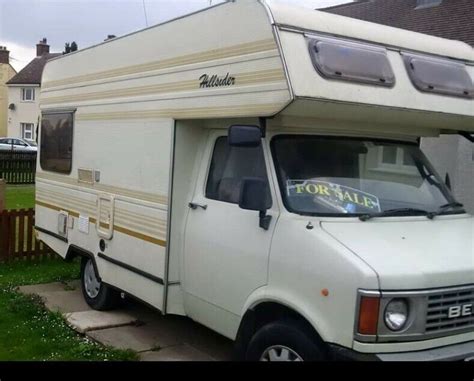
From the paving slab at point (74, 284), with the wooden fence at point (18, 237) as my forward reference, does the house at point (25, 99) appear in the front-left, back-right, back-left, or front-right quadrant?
front-right

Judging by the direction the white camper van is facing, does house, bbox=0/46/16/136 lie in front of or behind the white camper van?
behind

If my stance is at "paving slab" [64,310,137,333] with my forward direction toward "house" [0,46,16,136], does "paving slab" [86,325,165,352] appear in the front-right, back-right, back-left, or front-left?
back-right

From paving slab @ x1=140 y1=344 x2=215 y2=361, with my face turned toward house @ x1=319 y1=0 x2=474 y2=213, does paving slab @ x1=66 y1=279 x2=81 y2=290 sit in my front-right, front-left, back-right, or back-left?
front-left

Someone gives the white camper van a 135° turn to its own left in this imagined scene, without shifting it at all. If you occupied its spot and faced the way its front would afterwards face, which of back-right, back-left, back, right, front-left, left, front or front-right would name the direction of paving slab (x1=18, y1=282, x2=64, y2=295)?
front-left

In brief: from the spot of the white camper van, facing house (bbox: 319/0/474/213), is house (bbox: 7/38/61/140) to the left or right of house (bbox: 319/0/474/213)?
left

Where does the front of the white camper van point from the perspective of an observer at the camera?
facing the viewer and to the right of the viewer

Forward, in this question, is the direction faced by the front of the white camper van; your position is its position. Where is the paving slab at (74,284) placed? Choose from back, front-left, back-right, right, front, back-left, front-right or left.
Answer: back
